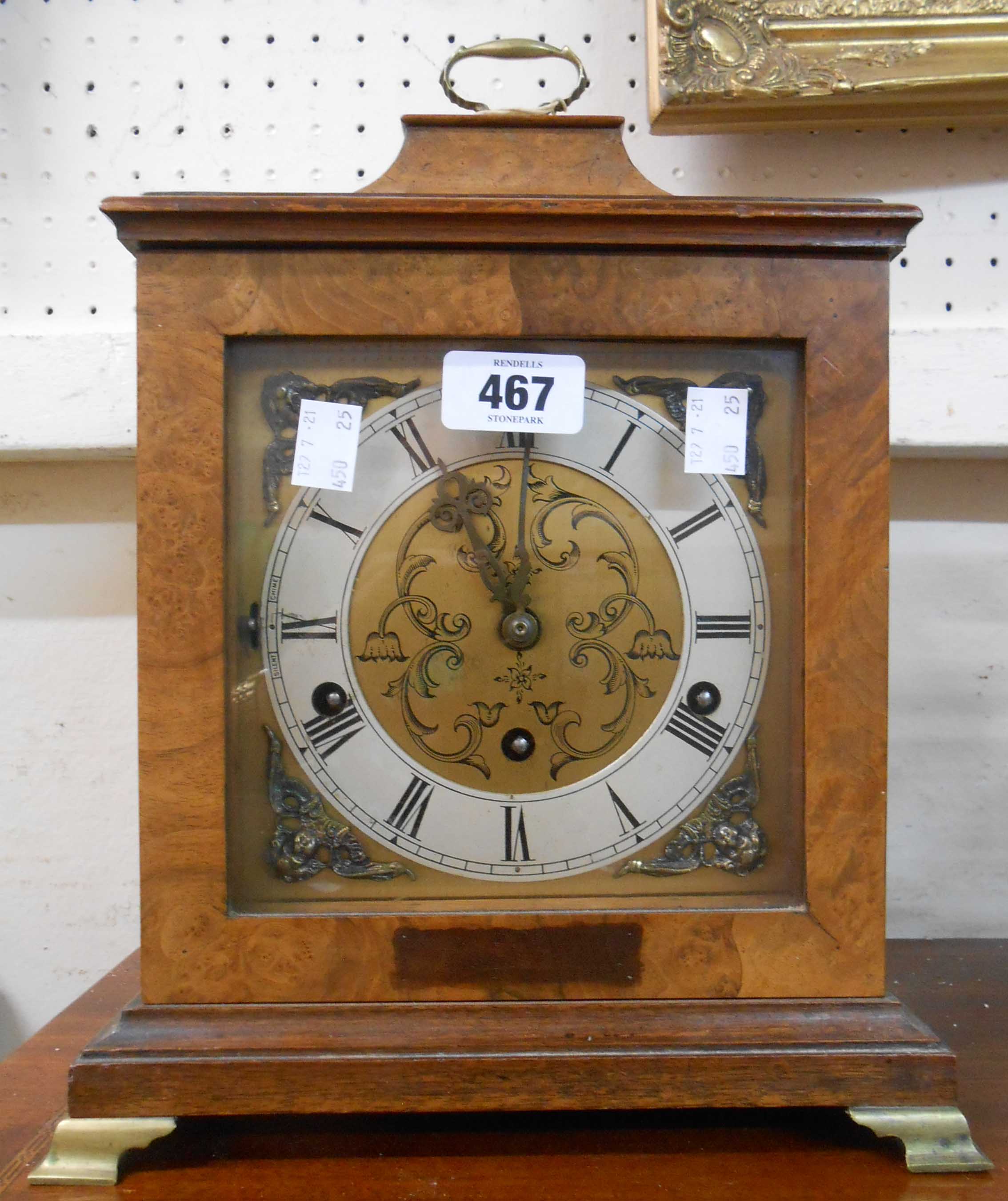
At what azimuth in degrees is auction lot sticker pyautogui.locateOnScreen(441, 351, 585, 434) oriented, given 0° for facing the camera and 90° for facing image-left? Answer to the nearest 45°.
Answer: approximately 0°

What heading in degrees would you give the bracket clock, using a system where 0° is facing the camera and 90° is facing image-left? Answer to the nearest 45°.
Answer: approximately 0°

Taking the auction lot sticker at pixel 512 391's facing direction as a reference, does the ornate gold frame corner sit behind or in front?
behind
